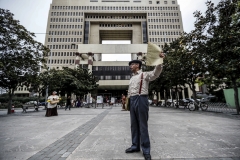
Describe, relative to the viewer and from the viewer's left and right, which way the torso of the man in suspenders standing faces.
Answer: facing the viewer and to the left of the viewer

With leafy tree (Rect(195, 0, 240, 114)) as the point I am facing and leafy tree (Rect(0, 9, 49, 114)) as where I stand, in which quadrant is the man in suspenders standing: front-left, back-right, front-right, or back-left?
front-right

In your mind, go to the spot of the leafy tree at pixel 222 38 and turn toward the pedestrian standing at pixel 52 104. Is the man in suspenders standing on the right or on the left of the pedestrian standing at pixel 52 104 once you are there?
left

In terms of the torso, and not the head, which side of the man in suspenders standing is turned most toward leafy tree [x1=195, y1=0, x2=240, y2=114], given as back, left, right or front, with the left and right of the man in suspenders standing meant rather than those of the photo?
back

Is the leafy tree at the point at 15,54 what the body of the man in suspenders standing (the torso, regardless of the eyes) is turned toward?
no

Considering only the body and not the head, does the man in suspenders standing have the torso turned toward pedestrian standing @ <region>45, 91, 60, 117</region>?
no
